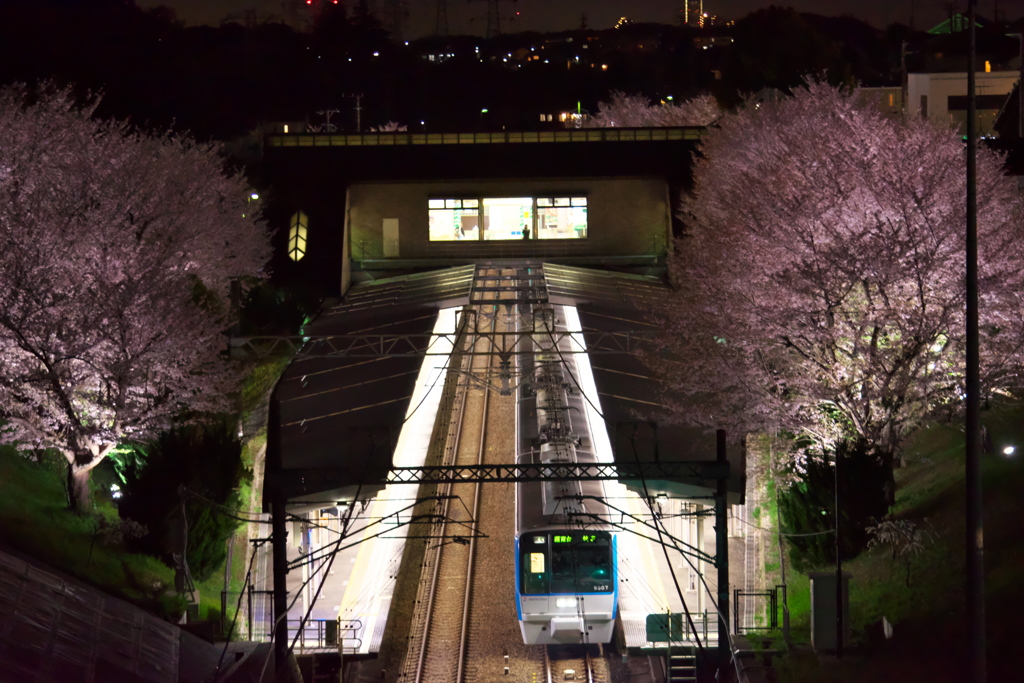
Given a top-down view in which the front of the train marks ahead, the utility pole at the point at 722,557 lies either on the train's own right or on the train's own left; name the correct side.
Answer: on the train's own left

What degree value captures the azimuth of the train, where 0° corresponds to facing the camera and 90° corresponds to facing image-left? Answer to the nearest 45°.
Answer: approximately 0°

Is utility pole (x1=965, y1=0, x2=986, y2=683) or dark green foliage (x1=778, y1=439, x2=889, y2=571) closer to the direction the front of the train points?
the utility pole

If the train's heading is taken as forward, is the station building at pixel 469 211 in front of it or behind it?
behind
